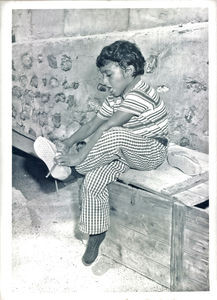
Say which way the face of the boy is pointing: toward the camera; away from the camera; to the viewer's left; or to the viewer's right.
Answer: to the viewer's left

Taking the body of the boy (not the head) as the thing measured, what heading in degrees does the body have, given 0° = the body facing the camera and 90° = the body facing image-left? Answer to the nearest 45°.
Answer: approximately 90°
